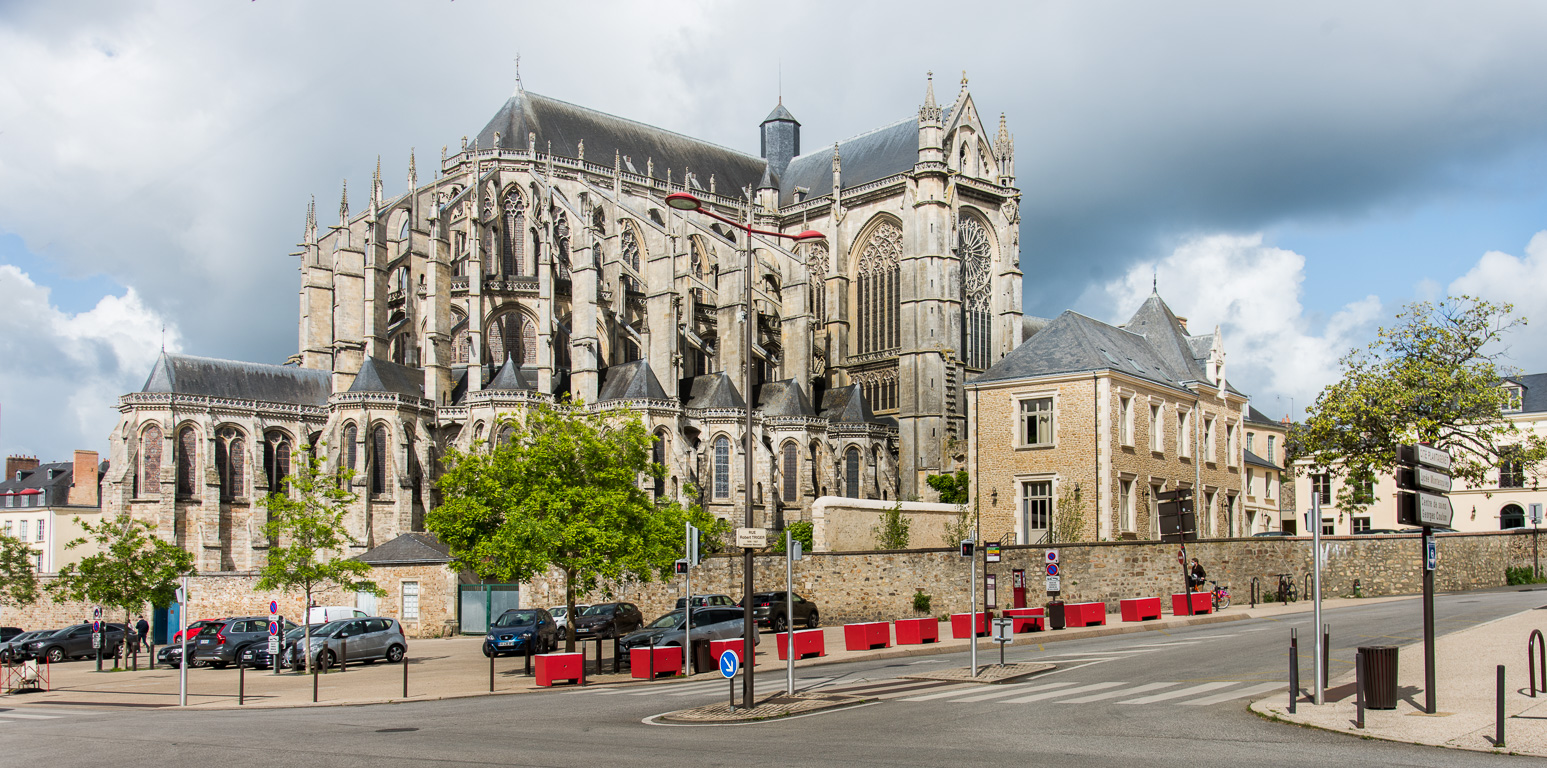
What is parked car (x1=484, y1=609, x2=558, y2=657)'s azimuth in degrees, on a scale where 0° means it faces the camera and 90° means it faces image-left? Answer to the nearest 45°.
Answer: approximately 45°

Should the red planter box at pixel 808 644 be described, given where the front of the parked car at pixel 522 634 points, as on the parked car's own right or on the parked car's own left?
on the parked car's own left

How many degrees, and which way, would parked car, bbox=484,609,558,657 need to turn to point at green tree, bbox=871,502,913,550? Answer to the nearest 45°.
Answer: approximately 180°

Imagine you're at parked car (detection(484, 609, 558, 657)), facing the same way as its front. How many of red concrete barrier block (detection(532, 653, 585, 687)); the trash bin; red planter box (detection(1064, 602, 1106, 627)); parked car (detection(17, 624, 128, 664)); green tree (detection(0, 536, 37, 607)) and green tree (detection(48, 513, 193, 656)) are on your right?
3

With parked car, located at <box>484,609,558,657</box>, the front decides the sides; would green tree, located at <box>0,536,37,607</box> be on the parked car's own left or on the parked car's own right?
on the parked car's own right

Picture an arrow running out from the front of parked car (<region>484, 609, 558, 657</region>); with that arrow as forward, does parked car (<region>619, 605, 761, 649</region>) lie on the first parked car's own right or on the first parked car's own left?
on the first parked car's own left

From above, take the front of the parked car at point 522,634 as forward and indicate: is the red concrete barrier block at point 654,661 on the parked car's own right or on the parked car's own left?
on the parked car's own left

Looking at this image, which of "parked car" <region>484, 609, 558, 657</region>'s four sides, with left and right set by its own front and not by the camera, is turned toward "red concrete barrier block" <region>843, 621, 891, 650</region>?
left

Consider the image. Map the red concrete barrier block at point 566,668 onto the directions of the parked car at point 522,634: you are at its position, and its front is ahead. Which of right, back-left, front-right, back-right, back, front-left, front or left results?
front-left

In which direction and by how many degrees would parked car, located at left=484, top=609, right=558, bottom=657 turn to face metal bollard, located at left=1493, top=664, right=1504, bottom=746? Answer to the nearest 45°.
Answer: approximately 45° to its left
